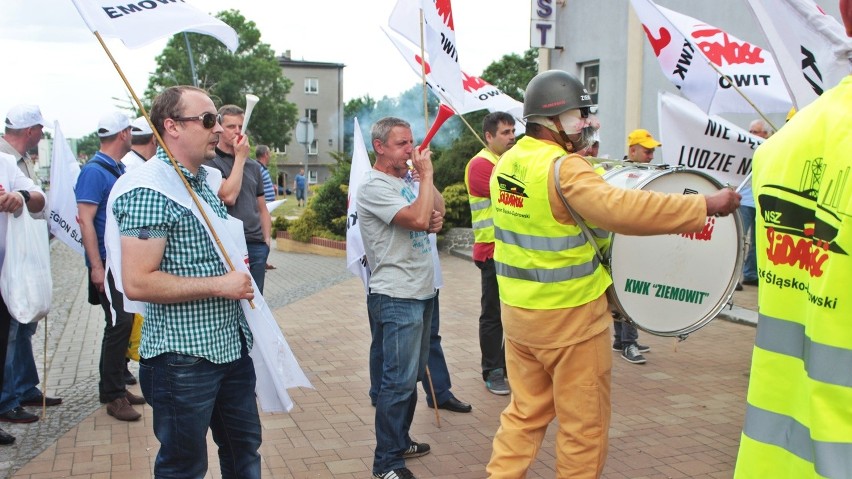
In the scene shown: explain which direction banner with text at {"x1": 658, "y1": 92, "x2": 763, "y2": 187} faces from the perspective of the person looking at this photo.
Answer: facing the viewer

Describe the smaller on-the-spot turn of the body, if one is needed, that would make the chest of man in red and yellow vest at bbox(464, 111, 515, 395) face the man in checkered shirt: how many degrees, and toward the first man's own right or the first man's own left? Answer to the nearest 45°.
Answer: approximately 90° to the first man's own right

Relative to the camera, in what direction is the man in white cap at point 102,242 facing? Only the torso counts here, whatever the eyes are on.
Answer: to the viewer's right

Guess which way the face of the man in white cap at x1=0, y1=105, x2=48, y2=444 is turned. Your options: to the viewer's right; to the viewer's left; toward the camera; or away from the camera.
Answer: to the viewer's right

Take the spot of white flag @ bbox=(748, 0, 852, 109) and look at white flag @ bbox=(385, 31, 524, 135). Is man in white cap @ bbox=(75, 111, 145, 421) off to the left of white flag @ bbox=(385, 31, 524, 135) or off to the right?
left

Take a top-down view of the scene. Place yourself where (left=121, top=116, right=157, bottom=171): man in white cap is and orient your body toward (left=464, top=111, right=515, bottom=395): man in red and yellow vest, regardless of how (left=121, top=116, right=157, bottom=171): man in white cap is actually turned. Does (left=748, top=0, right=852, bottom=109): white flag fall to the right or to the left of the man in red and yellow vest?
right

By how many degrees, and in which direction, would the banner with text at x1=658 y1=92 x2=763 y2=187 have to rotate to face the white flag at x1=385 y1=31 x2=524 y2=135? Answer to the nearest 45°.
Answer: approximately 135° to its right
